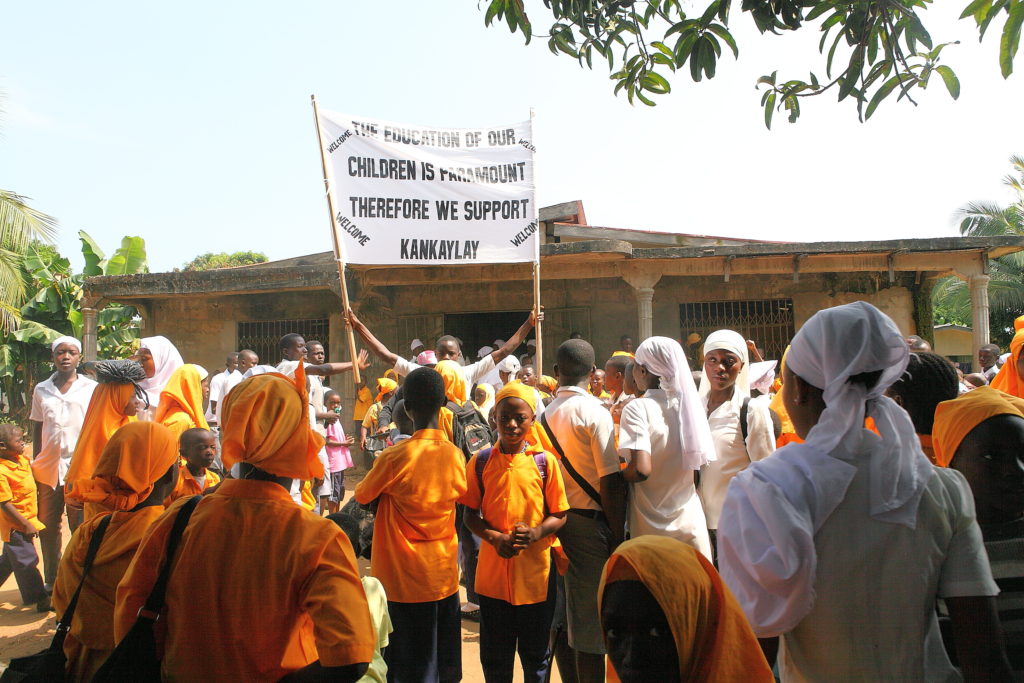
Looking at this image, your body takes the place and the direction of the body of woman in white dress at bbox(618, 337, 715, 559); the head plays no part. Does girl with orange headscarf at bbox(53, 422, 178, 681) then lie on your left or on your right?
on your left

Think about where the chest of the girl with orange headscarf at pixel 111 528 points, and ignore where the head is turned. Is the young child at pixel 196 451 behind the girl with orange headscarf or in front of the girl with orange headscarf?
in front

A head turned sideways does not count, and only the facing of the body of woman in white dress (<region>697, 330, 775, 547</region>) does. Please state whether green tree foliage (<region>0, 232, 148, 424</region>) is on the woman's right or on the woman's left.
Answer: on the woman's right

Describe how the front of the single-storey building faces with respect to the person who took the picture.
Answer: facing the viewer

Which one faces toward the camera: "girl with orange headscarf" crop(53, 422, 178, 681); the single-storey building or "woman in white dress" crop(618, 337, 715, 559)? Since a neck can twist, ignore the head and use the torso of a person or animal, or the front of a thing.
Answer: the single-storey building

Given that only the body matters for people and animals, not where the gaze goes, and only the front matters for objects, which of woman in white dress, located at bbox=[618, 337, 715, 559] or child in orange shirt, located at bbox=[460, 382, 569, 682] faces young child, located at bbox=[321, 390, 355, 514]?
the woman in white dress

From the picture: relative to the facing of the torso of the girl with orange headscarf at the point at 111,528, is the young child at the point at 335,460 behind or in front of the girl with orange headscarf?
in front

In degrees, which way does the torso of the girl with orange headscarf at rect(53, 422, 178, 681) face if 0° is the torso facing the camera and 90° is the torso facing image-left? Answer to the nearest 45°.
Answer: approximately 225°

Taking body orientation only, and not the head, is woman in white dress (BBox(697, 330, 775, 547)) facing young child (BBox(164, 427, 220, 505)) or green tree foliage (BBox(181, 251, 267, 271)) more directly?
the young child

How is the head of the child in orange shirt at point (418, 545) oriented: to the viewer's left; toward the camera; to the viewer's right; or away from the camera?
away from the camera

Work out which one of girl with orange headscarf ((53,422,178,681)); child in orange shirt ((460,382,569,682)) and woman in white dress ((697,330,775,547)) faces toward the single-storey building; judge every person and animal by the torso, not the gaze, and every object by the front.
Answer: the girl with orange headscarf

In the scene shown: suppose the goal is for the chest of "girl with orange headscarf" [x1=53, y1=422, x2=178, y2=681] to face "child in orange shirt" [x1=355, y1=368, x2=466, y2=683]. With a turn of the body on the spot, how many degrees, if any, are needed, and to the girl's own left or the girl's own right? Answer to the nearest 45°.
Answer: approximately 45° to the girl's own right

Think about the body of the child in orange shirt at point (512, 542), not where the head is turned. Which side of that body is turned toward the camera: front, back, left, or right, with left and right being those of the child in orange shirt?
front

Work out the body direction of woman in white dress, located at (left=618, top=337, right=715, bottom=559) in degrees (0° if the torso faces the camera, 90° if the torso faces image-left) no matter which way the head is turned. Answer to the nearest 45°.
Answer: approximately 135°

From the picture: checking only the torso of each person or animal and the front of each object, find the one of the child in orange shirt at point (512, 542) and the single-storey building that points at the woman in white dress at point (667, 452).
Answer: the single-storey building
